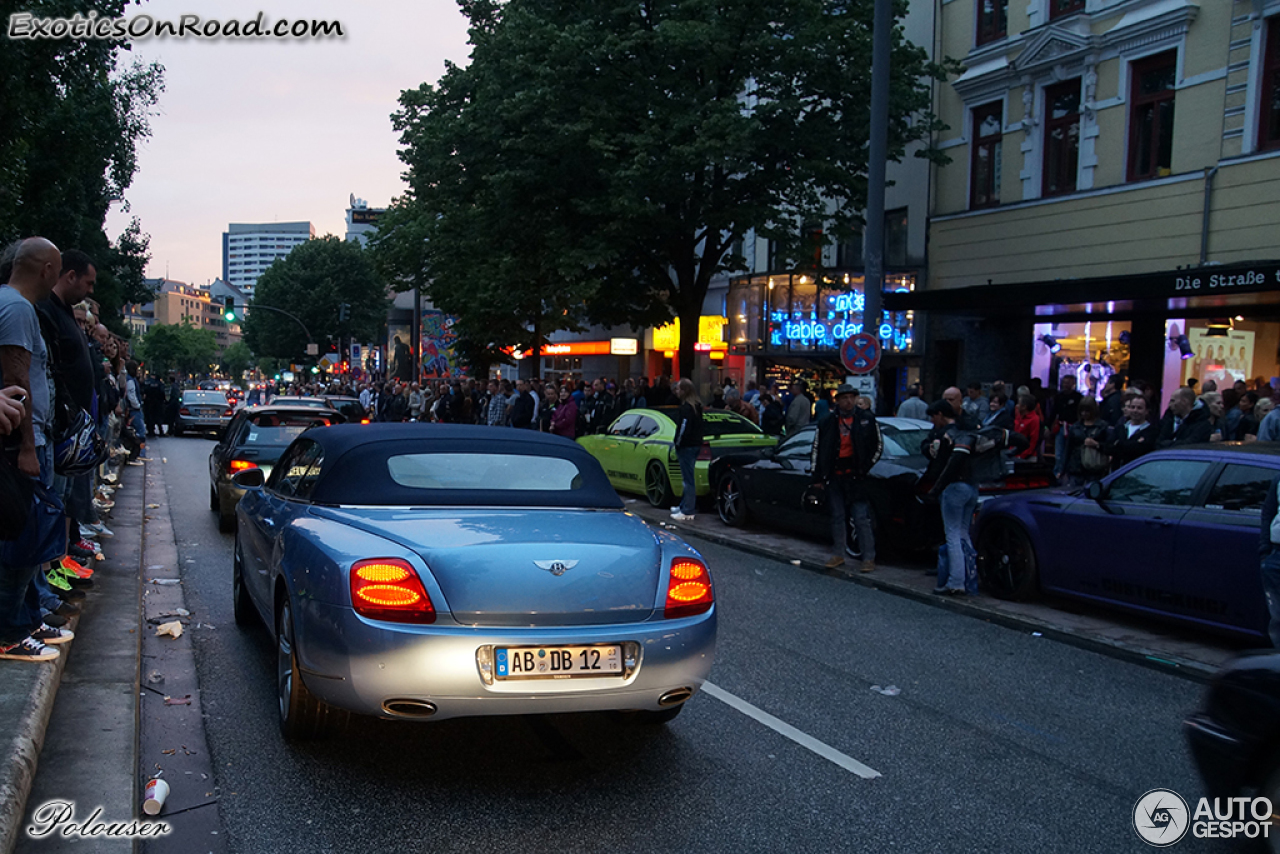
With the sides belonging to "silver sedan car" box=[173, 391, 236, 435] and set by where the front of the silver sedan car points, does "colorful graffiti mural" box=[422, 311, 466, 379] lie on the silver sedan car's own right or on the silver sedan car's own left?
on the silver sedan car's own right

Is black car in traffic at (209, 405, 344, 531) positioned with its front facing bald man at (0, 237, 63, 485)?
no

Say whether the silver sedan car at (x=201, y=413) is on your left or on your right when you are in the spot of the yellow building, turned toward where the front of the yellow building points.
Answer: on your right

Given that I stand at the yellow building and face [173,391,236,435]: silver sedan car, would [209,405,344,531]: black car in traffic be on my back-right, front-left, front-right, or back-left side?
front-left

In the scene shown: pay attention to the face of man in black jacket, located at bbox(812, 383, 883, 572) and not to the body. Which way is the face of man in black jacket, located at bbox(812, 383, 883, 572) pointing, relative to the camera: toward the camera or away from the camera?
toward the camera

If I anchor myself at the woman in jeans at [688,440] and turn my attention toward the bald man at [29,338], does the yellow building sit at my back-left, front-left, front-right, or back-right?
back-left

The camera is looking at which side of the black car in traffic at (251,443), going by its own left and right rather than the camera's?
back

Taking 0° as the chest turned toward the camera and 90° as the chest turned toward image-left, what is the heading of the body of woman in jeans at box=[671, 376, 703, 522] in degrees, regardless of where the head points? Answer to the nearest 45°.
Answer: approximately 90°

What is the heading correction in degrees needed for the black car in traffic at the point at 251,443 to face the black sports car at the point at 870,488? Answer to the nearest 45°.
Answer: approximately 135° to its right

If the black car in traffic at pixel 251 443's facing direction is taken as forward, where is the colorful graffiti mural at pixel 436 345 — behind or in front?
in front

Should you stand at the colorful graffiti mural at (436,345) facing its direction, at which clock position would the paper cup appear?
The paper cup is roughly at 12 o'clock from the colorful graffiti mural.

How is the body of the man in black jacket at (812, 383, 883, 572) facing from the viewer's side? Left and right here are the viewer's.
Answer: facing the viewer

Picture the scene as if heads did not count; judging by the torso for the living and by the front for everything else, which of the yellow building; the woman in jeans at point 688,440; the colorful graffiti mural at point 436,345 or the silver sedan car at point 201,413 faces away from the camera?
the silver sedan car

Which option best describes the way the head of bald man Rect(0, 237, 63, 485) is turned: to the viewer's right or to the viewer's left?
to the viewer's right

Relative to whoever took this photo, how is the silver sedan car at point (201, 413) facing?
facing away from the viewer

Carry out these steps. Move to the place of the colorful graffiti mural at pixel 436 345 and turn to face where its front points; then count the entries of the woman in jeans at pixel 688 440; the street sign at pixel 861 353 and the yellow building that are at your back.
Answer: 0

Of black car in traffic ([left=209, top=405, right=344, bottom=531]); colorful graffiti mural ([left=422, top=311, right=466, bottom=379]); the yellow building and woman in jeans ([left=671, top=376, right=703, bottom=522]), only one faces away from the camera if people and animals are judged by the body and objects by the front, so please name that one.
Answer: the black car in traffic

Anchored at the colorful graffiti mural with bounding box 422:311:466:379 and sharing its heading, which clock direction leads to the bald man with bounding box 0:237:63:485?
The bald man is roughly at 12 o'clock from the colorful graffiti mural.

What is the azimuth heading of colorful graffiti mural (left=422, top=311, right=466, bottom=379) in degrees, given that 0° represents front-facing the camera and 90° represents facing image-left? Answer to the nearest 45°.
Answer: approximately 0°

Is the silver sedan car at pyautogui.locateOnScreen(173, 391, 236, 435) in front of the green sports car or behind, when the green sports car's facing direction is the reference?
in front

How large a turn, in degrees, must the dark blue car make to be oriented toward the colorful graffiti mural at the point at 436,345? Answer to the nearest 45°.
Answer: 0° — it already faces it

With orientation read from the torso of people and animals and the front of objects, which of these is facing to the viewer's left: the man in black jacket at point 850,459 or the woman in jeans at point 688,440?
the woman in jeans
